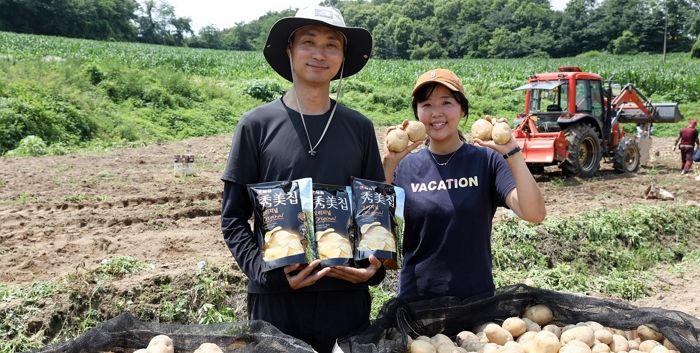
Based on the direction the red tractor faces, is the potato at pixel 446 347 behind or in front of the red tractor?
behind

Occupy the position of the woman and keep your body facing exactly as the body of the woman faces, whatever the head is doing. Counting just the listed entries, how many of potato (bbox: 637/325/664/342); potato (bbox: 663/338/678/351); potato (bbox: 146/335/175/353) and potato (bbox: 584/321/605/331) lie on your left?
3

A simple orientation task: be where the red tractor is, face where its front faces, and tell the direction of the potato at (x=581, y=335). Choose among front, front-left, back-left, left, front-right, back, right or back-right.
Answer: back-right

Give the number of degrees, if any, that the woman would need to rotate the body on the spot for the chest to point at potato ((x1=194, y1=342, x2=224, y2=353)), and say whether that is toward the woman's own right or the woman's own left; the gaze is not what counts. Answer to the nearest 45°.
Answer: approximately 45° to the woman's own right

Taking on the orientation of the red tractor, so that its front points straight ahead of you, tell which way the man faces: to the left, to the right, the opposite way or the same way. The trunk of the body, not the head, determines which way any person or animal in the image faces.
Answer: to the right

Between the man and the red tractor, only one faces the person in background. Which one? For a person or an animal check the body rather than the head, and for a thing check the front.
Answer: the red tractor

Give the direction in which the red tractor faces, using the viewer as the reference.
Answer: facing away from the viewer and to the right of the viewer

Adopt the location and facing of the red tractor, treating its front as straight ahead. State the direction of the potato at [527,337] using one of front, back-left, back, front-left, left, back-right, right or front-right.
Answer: back-right

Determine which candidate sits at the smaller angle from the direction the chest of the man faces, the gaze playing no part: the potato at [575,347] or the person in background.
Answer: the potato

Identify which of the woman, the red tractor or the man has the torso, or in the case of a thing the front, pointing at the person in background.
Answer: the red tractor

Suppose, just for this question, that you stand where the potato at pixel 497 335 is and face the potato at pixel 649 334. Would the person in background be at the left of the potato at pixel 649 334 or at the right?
left

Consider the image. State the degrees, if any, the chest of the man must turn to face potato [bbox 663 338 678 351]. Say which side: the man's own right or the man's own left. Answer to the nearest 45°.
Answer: approximately 90° to the man's own left

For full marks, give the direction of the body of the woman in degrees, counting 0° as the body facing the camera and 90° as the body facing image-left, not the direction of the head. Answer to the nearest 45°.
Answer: approximately 0°
